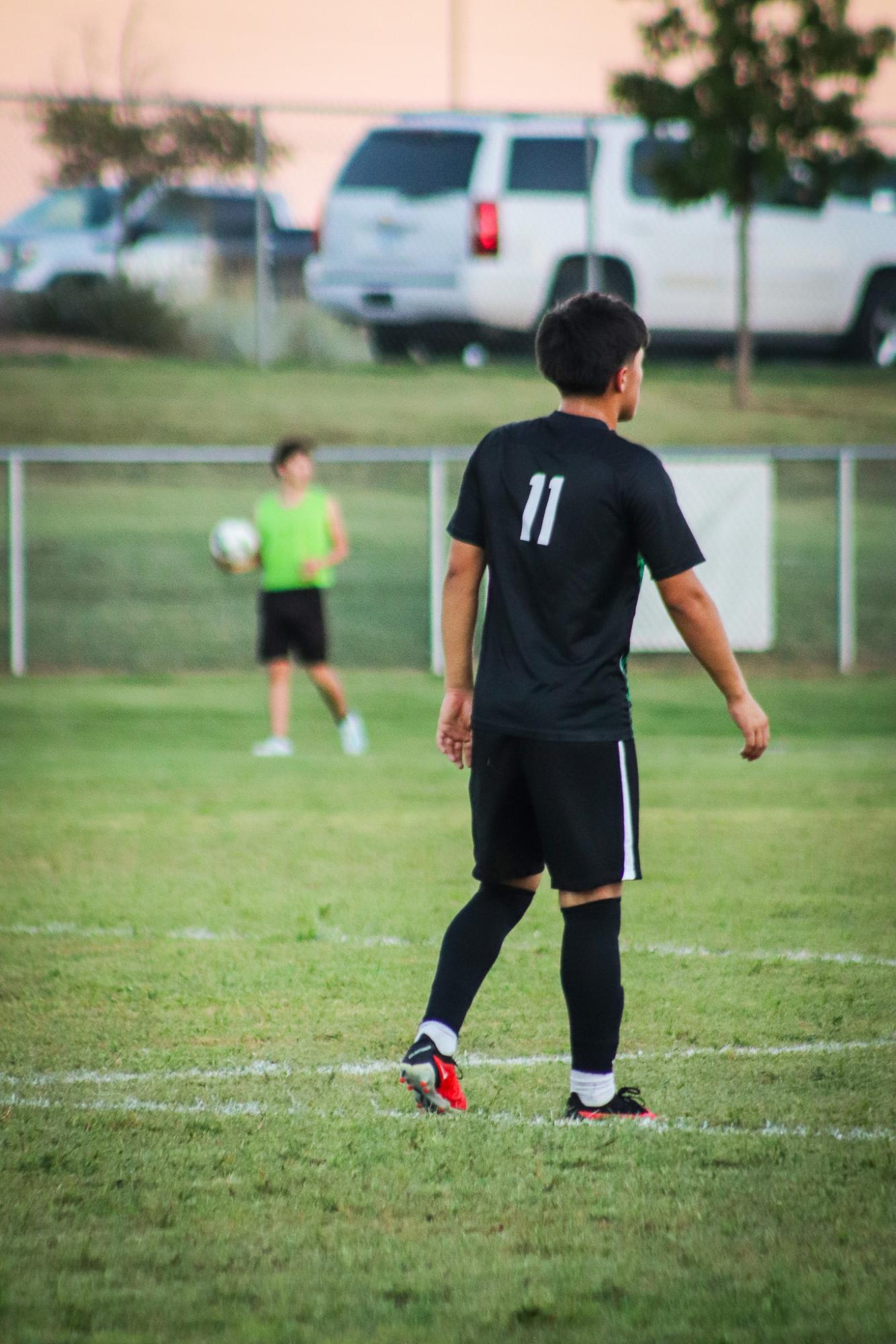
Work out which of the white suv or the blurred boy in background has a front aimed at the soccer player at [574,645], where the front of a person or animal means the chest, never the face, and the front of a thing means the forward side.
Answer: the blurred boy in background

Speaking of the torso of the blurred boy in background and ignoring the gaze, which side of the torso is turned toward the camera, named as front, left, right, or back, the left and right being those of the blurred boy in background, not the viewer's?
front

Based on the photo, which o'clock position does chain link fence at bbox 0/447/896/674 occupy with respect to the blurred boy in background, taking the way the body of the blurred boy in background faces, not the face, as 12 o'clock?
The chain link fence is roughly at 6 o'clock from the blurred boy in background.

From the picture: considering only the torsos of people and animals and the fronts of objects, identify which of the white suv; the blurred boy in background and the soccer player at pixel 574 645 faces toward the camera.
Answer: the blurred boy in background

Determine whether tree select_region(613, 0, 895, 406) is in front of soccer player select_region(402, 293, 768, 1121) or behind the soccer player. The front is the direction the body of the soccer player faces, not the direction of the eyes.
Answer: in front

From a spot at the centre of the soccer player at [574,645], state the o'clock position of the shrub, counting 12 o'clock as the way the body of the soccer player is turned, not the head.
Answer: The shrub is roughly at 10 o'clock from the soccer player.

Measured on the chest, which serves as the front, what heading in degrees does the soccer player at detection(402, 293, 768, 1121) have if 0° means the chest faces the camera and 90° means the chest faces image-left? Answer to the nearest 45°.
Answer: approximately 225°

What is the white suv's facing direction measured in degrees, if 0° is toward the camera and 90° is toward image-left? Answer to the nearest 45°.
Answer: approximately 225°

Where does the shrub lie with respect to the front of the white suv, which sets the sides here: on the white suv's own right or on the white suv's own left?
on the white suv's own left

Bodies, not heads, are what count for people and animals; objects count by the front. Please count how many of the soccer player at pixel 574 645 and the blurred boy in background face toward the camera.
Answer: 1

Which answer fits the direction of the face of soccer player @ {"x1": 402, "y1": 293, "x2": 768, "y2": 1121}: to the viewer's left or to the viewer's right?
to the viewer's right

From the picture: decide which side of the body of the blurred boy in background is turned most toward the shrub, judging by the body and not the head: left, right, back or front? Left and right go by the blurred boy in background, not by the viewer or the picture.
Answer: back
